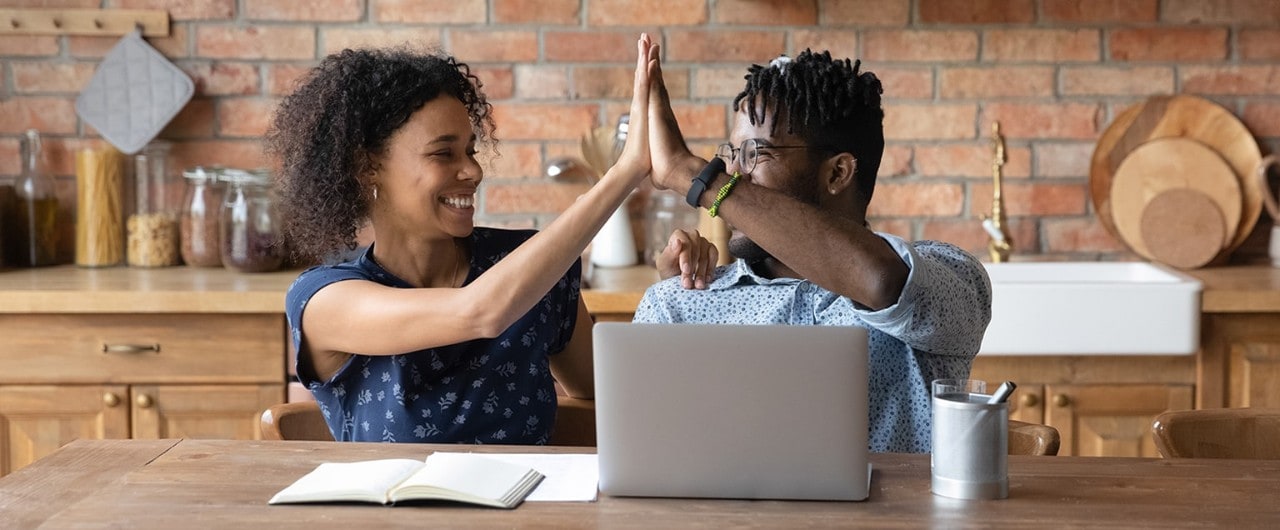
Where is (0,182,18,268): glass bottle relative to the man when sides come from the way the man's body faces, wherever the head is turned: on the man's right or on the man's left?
on the man's right

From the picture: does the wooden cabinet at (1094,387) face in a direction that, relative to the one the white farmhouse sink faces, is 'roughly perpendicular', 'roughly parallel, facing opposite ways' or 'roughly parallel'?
roughly parallel

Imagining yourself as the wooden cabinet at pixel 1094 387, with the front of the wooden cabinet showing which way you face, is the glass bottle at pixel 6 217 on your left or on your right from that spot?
on your right

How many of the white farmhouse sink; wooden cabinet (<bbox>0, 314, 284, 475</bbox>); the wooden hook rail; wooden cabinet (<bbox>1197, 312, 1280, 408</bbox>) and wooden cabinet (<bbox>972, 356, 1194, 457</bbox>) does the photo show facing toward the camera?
5

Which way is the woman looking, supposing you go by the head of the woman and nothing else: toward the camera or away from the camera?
toward the camera

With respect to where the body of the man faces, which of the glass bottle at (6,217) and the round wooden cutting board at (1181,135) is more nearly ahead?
the glass bottle

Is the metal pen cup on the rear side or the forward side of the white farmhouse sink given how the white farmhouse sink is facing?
on the forward side

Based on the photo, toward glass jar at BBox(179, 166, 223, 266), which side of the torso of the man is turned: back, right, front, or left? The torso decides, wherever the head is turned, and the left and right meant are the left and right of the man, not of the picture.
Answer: right

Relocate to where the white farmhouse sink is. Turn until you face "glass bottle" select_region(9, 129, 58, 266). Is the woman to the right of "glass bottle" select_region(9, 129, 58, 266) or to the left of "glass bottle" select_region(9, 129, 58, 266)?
left

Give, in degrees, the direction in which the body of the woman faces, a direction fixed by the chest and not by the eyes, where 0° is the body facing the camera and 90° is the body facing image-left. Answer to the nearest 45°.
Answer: approximately 315°

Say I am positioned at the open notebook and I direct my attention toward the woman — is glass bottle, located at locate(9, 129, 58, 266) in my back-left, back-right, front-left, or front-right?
front-left

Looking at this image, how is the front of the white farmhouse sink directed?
toward the camera

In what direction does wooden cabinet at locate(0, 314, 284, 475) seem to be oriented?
toward the camera

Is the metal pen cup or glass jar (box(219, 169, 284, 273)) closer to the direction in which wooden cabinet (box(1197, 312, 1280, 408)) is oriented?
the metal pen cup

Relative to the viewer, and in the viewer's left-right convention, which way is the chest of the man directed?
facing the viewer and to the left of the viewer
